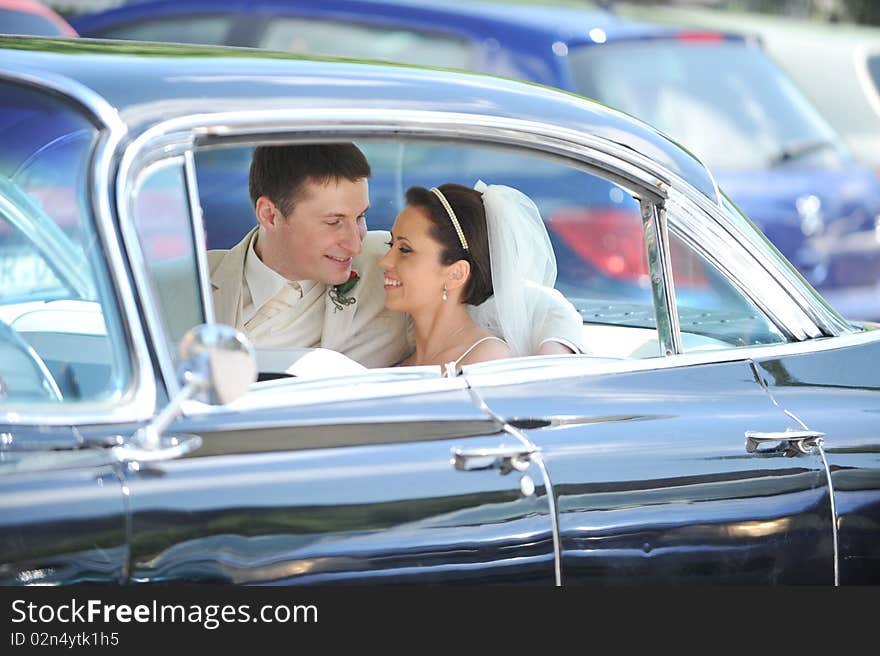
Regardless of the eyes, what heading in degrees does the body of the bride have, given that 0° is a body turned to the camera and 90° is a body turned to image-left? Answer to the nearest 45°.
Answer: approximately 45°

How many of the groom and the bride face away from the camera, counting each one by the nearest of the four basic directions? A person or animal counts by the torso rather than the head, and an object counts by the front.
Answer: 0

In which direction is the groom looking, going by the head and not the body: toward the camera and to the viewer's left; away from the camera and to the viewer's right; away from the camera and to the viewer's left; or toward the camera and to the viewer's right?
toward the camera and to the viewer's right

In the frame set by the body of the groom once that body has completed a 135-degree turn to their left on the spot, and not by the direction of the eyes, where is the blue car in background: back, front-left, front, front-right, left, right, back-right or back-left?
front

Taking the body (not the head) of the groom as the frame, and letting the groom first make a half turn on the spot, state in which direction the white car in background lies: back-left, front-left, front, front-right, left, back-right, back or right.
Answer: front-right

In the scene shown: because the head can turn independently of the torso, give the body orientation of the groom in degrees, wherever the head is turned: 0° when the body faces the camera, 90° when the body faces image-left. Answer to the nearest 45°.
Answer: approximately 0°

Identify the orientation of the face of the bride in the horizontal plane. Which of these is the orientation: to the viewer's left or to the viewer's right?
to the viewer's left

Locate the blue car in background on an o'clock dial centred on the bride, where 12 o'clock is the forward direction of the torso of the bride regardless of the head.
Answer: The blue car in background is roughly at 5 o'clock from the bride.
